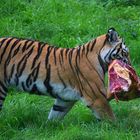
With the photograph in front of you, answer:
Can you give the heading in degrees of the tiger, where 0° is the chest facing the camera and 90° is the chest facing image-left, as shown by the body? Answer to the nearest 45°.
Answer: approximately 270°
